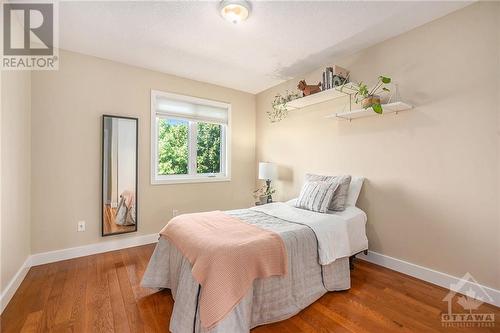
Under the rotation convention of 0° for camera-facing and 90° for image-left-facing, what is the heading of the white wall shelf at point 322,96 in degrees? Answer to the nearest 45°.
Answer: approximately 45°

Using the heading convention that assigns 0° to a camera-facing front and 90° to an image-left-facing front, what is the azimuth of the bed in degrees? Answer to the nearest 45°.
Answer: approximately 45°

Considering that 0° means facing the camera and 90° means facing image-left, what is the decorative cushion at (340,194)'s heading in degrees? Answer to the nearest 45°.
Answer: approximately 45°

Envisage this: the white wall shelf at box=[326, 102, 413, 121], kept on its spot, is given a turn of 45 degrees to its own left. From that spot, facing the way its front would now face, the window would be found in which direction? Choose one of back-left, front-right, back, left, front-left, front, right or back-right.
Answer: right

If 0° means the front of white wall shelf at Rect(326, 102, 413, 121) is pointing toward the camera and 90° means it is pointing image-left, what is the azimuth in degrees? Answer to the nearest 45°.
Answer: approximately 45°
